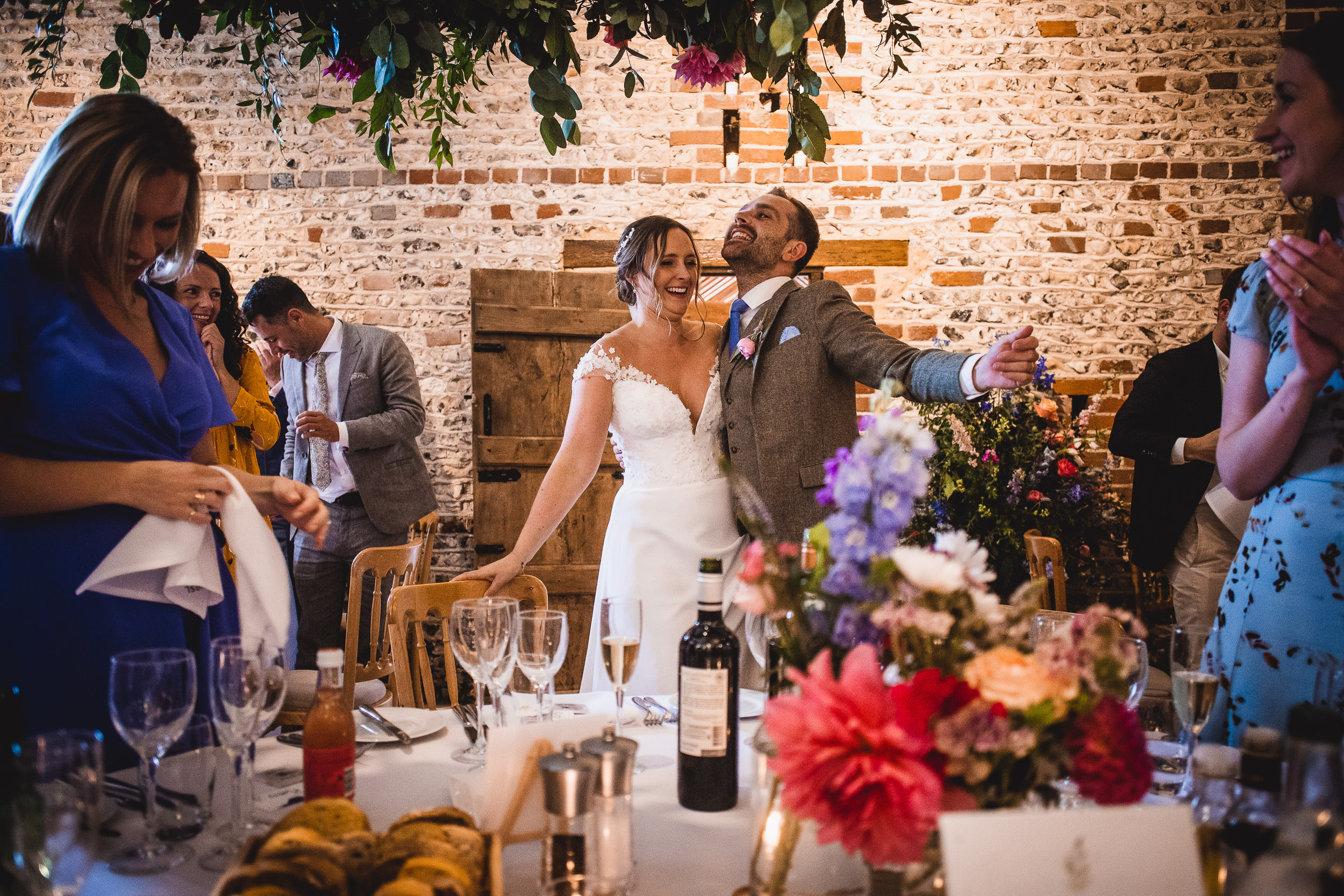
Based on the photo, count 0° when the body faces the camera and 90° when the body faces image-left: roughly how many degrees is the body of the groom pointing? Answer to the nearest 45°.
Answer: approximately 45°

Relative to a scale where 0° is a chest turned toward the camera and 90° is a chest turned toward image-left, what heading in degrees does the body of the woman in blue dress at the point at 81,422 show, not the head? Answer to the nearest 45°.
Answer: approximately 315°

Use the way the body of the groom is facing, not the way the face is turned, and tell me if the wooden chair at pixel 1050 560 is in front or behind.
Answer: behind

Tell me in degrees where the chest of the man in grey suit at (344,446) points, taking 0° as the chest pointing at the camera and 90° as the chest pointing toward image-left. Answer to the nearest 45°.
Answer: approximately 45°

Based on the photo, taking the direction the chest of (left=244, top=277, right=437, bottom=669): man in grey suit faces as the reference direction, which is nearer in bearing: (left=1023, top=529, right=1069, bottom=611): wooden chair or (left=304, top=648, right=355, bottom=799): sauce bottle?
the sauce bottle

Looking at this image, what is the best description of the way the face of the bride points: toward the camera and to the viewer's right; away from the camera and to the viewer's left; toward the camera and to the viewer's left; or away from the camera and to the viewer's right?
toward the camera and to the viewer's right

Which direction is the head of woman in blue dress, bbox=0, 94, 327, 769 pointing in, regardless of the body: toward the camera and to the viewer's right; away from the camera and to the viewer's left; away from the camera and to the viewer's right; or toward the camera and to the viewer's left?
toward the camera and to the viewer's right

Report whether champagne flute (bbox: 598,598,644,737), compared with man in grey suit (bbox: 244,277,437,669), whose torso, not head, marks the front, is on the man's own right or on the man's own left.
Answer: on the man's own left

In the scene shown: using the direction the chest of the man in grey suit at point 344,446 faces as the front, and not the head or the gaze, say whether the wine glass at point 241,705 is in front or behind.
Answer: in front
